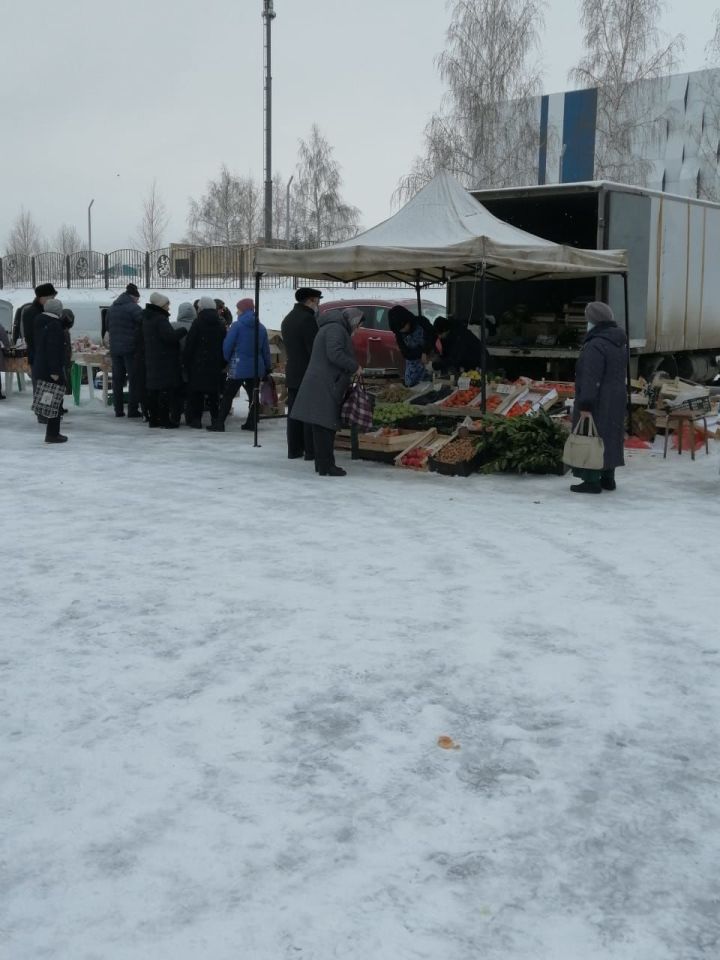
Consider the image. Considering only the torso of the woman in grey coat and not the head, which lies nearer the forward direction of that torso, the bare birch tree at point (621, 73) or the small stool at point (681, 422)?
the small stool

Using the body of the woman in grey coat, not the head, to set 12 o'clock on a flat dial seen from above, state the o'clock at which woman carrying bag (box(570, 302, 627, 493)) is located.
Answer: The woman carrying bag is roughly at 1 o'clock from the woman in grey coat.

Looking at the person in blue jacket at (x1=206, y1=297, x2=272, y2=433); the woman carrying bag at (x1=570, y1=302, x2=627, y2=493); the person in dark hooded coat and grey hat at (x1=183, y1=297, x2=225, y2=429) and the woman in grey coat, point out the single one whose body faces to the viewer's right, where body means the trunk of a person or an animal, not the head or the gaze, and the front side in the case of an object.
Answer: the woman in grey coat

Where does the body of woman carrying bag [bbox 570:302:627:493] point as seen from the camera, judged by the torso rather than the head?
to the viewer's left

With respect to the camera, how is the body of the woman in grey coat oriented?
to the viewer's right

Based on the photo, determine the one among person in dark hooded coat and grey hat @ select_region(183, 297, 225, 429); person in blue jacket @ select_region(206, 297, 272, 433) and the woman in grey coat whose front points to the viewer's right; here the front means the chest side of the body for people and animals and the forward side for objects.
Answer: the woman in grey coat

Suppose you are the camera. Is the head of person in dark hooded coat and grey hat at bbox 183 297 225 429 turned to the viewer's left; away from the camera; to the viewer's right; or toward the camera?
away from the camera

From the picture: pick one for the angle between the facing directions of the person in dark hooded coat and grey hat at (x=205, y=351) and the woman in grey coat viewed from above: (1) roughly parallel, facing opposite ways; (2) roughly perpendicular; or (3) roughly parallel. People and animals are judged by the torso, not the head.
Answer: roughly perpendicular

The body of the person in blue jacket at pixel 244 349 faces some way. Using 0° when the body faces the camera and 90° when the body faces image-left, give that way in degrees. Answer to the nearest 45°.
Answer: approximately 135°

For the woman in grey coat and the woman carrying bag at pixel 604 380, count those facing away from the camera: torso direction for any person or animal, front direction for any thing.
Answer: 0

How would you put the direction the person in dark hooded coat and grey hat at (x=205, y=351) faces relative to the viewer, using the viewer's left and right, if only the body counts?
facing away from the viewer

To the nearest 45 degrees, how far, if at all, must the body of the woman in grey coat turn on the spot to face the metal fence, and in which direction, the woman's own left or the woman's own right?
approximately 90° to the woman's own left
